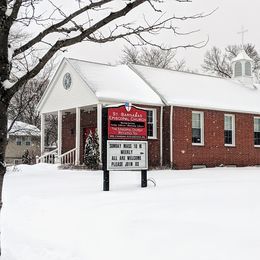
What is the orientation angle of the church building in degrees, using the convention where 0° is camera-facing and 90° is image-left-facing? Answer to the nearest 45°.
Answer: approximately 45°

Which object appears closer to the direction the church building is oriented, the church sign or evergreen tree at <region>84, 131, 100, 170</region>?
the evergreen tree

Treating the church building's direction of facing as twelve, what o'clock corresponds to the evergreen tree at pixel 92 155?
The evergreen tree is roughly at 12 o'clock from the church building.

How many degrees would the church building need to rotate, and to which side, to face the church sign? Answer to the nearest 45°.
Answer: approximately 45° to its left
